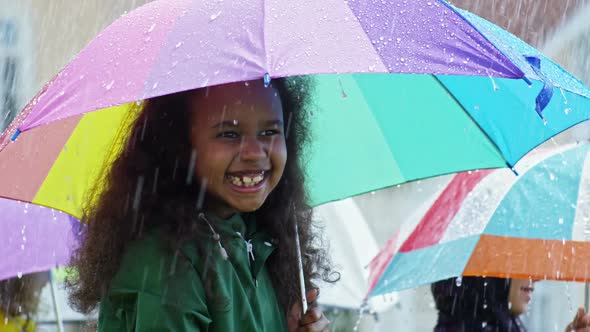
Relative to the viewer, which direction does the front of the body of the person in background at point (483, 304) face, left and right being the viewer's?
facing to the right of the viewer

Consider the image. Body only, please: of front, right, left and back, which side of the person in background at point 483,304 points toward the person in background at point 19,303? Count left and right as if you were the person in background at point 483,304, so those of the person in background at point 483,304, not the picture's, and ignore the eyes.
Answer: back

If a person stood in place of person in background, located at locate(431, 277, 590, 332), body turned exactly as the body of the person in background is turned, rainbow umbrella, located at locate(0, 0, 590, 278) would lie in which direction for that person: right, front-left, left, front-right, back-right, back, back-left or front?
right

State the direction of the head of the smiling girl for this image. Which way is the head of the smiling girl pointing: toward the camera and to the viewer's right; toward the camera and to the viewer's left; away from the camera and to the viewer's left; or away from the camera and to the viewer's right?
toward the camera and to the viewer's right

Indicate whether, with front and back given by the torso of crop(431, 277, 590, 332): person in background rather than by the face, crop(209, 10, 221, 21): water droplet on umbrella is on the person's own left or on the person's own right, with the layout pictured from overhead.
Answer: on the person's own right

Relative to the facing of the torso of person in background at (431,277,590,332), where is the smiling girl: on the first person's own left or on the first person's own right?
on the first person's own right

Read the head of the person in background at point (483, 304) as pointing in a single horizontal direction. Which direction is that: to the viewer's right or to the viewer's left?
to the viewer's right

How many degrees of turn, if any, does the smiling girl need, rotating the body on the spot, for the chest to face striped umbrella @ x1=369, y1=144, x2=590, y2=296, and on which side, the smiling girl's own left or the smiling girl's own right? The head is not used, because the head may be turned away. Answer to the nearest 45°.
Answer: approximately 90° to the smiling girl's own left

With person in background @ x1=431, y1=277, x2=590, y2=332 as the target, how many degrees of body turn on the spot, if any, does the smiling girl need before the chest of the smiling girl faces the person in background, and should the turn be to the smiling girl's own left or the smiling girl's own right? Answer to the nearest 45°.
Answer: approximately 90° to the smiling girl's own left

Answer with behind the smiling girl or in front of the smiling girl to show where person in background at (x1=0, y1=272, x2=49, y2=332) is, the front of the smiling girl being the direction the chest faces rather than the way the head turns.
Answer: behind

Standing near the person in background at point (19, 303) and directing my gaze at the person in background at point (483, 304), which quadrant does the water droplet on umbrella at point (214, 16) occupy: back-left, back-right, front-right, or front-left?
front-right

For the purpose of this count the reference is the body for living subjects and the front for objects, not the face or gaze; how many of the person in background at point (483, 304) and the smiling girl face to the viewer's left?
0
